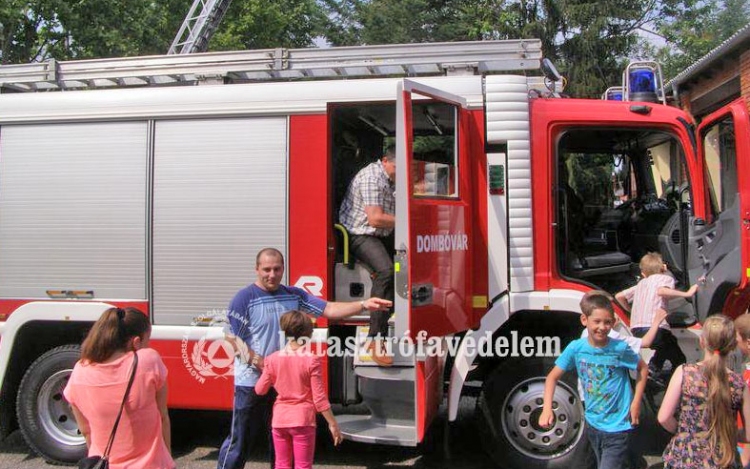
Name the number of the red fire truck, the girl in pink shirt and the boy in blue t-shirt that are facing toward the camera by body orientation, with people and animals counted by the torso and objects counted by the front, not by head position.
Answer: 1

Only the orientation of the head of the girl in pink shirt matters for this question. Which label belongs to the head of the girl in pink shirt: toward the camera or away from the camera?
away from the camera

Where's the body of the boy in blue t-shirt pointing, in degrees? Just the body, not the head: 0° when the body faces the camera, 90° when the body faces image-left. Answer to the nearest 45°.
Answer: approximately 0°

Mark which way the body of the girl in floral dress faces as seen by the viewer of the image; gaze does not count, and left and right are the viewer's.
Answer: facing away from the viewer

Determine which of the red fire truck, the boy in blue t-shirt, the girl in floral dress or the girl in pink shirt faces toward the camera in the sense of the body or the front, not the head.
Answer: the boy in blue t-shirt

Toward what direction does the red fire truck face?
to the viewer's right

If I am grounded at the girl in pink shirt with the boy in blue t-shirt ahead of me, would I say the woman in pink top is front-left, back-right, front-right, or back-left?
back-right

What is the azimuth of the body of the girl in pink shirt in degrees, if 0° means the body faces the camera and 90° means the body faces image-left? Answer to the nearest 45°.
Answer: approximately 180°
